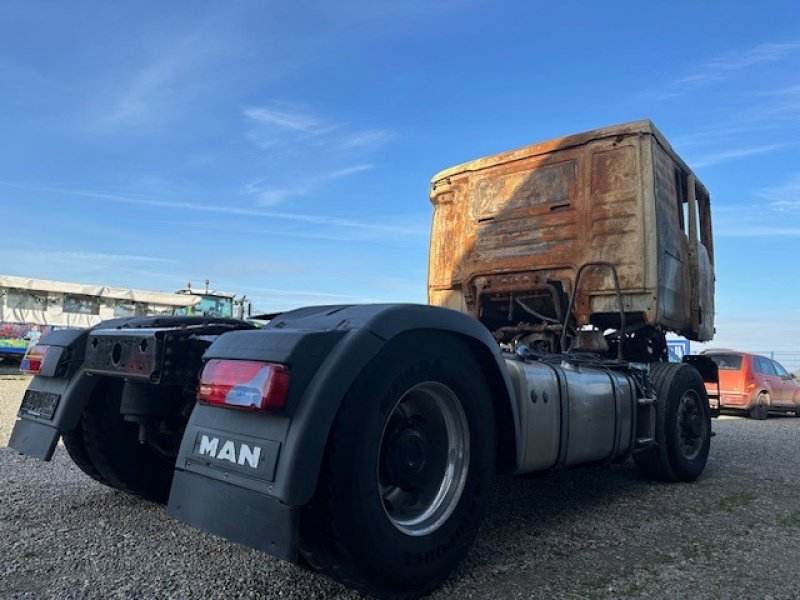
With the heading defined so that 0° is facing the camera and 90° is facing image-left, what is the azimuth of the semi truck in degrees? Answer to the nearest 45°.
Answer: approximately 225°

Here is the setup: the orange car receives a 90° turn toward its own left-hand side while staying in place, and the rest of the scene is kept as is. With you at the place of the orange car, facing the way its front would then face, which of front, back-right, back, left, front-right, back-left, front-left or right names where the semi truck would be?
back-left

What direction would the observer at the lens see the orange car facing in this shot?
facing away from the viewer and to the right of the viewer
